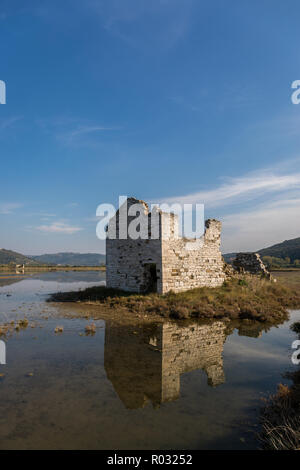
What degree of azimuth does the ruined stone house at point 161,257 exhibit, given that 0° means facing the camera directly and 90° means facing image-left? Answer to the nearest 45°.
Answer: approximately 45°

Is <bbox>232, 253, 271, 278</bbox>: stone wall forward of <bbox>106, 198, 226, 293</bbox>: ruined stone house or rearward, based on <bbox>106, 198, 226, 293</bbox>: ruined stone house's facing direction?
rearward
